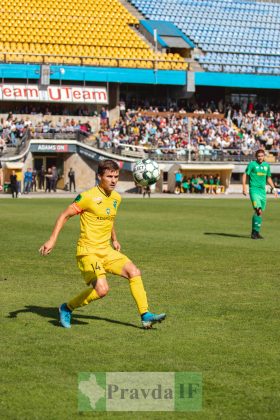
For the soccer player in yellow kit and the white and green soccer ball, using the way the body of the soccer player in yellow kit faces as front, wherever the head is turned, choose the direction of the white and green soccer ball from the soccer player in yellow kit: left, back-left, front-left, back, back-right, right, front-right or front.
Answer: back-left

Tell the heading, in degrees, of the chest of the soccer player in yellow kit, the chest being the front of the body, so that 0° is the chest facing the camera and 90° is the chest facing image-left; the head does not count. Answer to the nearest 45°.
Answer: approximately 315°

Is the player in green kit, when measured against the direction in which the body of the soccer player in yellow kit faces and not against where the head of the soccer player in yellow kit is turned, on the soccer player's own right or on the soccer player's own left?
on the soccer player's own left
